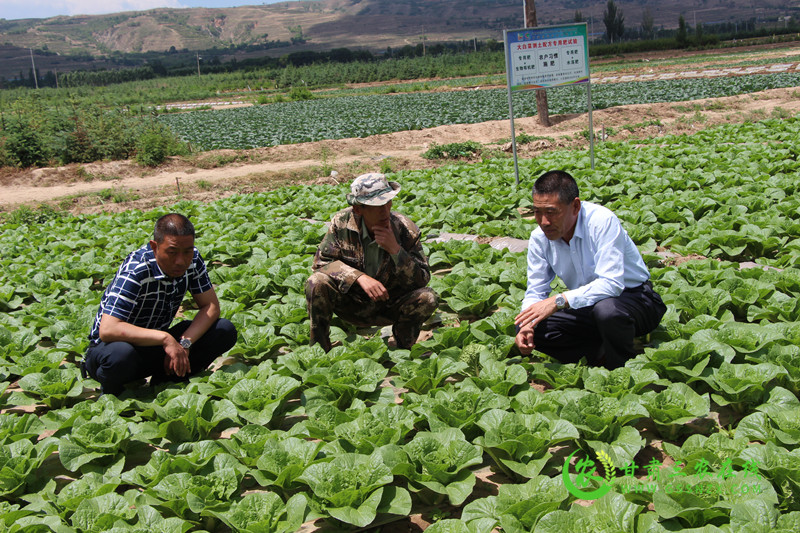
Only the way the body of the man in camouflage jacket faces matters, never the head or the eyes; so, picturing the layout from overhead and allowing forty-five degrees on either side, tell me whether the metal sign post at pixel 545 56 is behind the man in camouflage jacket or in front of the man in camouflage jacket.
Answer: behind

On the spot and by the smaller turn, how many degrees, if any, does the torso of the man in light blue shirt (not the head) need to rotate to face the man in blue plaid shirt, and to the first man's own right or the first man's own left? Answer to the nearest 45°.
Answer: approximately 45° to the first man's own right

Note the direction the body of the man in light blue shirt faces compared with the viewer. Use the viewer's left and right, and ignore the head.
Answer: facing the viewer and to the left of the viewer

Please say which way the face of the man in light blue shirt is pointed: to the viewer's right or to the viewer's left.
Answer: to the viewer's left

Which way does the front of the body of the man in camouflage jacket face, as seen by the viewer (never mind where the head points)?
toward the camera

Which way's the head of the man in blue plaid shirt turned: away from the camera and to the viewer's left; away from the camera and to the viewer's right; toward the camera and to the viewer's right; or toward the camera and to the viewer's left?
toward the camera and to the viewer's right

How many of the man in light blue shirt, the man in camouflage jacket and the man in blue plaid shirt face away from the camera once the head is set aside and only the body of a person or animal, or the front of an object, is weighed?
0

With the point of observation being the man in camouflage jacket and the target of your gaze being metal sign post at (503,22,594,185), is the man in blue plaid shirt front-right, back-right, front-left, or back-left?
back-left

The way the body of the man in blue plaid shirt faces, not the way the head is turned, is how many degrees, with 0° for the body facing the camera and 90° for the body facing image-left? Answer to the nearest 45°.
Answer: approximately 315°

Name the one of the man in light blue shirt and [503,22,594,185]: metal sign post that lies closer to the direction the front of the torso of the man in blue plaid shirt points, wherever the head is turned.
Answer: the man in light blue shirt

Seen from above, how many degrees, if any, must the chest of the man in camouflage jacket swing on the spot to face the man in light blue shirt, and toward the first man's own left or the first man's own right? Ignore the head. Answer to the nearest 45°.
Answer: approximately 45° to the first man's own left

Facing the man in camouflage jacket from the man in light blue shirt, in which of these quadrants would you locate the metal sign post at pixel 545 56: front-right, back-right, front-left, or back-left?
front-right

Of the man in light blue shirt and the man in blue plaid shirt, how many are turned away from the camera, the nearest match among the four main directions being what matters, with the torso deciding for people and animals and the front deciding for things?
0
